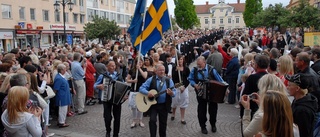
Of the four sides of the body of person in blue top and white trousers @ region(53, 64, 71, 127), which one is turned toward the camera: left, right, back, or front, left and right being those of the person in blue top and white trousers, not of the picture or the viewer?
right

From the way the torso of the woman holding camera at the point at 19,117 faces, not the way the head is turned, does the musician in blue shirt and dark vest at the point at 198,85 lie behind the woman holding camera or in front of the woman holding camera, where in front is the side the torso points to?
in front

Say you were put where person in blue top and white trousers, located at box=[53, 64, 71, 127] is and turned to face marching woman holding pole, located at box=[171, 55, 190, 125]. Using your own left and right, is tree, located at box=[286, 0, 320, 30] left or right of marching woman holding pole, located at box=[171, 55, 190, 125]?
left

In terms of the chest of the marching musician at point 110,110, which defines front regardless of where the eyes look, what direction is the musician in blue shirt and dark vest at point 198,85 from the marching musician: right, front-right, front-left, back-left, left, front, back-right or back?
left

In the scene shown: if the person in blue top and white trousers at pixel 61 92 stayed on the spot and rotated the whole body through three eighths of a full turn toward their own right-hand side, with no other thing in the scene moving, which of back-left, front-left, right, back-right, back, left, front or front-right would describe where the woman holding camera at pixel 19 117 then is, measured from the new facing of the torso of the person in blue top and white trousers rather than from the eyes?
front-left

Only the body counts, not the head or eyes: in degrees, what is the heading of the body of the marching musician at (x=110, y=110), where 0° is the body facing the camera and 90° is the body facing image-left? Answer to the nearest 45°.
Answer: approximately 0°

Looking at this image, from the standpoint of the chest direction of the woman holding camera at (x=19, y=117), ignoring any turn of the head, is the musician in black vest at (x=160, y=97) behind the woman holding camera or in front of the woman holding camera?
in front

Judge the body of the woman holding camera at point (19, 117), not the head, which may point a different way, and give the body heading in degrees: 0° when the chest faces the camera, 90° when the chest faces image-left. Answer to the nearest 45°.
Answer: approximately 225°

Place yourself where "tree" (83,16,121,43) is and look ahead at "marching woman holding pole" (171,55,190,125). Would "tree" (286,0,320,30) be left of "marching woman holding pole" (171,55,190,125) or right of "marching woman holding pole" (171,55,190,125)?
left

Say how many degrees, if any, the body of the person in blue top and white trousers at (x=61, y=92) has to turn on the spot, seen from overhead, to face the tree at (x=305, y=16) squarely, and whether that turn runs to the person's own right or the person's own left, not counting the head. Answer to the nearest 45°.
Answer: approximately 45° to the person's own left

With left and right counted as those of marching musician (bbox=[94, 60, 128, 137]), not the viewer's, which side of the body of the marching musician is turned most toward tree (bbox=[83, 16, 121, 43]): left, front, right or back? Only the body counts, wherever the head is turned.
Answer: back
